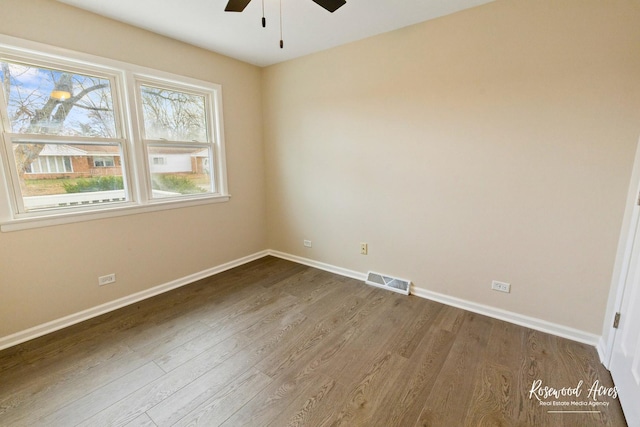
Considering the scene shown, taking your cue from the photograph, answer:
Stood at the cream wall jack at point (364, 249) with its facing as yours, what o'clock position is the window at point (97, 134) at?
The window is roughly at 1 o'clock from the cream wall jack.

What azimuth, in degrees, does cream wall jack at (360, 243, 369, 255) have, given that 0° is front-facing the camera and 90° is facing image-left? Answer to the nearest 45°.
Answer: approximately 45°

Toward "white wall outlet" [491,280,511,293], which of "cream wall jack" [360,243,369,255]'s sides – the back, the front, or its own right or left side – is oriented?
left

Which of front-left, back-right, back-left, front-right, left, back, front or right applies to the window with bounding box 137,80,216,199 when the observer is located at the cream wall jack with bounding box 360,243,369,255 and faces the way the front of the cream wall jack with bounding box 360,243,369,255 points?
front-right

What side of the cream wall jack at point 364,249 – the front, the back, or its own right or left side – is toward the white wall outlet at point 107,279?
front
